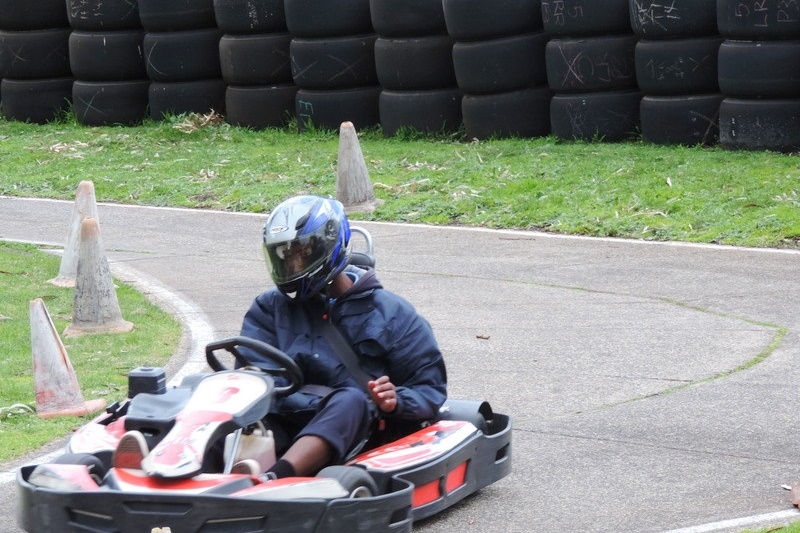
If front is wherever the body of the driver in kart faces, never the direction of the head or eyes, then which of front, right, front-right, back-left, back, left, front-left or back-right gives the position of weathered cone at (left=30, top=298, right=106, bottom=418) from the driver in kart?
right

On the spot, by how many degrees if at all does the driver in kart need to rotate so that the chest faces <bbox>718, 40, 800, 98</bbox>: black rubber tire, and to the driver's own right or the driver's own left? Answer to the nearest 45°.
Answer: approximately 180°

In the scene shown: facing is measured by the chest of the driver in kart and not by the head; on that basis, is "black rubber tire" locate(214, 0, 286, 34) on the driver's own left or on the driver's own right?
on the driver's own right

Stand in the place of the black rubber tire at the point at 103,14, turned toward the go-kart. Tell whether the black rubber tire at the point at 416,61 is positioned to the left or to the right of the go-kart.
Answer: left

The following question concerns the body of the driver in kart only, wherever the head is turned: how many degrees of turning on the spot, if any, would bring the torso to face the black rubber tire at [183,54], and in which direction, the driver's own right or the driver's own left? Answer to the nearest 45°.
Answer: approximately 135° to the driver's own right

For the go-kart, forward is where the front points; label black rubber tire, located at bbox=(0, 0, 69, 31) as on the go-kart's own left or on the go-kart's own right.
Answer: on the go-kart's own right

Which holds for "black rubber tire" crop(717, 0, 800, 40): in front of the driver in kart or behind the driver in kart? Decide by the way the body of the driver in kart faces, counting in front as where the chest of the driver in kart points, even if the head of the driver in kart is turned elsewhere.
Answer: behind

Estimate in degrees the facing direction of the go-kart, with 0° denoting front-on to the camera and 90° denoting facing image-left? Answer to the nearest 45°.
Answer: approximately 45°

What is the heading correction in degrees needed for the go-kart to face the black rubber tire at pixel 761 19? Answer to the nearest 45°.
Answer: approximately 180°

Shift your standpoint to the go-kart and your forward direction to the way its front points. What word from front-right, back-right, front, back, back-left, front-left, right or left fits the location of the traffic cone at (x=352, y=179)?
back-right

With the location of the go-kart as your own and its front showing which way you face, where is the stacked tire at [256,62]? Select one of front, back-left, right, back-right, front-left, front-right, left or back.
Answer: back-right

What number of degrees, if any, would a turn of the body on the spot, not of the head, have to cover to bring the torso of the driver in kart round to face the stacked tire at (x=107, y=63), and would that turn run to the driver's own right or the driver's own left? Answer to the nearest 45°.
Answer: approximately 135° to the driver's own right

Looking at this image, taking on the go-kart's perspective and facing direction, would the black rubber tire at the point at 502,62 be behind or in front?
behind

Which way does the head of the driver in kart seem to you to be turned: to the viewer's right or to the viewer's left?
to the viewer's left

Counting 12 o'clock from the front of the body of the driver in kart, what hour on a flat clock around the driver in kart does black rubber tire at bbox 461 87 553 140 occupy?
The black rubber tire is roughly at 5 o'clock from the driver in kart.

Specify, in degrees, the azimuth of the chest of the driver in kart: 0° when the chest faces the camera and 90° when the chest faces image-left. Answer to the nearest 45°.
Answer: approximately 45°

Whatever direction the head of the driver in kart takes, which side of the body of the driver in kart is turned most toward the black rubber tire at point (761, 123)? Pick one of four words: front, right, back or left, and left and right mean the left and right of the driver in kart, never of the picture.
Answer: back
